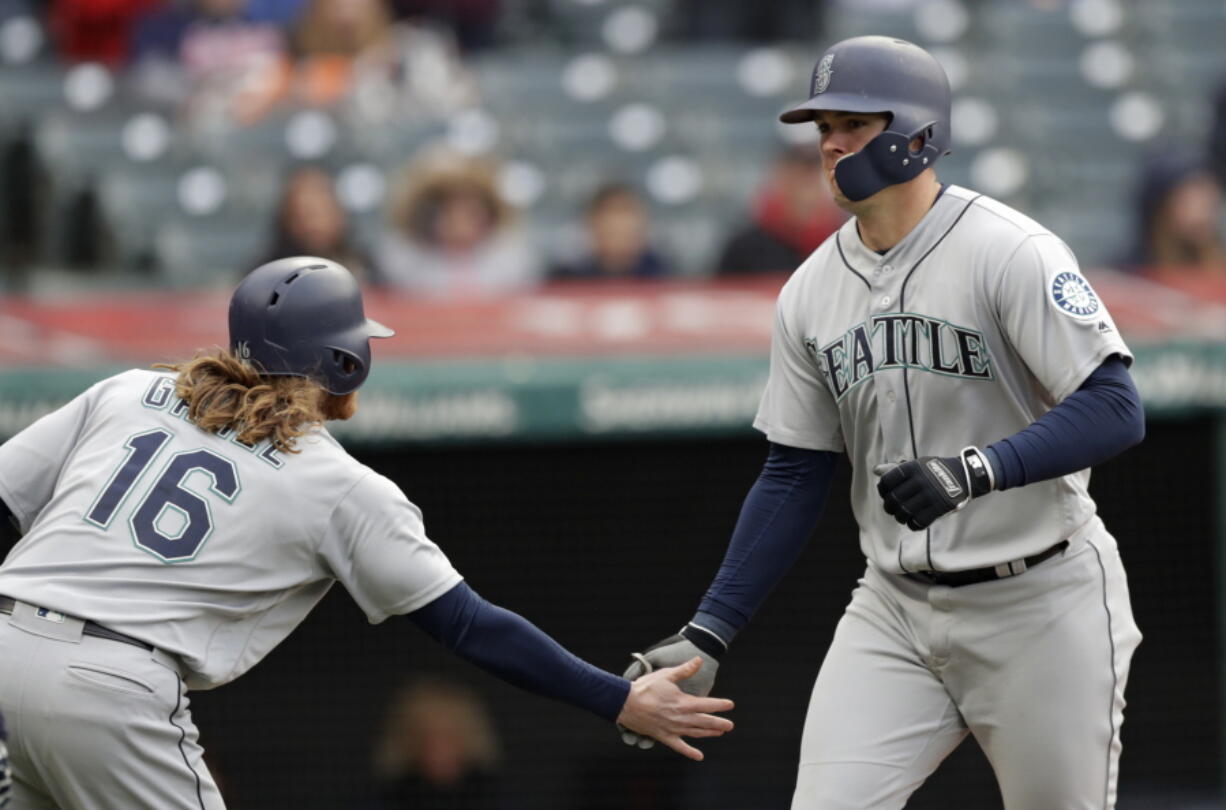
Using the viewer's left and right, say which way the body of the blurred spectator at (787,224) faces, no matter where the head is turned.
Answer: facing the viewer

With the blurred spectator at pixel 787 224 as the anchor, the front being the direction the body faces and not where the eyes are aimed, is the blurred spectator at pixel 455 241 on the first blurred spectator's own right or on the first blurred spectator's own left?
on the first blurred spectator's own right

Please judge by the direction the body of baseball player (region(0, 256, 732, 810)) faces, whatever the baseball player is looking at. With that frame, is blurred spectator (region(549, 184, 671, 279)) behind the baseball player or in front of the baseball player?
in front

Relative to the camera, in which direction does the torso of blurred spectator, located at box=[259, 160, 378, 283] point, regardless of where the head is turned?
toward the camera

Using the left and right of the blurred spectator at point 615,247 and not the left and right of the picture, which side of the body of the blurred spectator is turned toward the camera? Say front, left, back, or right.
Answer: front

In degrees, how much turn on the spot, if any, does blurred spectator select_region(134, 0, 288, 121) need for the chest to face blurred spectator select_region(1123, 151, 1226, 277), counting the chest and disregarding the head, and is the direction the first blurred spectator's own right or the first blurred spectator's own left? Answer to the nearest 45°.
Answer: approximately 45° to the first blurred spectator's own left

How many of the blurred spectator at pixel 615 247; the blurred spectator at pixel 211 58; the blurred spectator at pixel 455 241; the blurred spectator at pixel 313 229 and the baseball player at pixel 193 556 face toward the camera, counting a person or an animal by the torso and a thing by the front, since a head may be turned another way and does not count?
4

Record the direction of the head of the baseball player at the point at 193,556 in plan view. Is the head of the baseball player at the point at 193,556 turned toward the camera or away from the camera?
away from the camera
